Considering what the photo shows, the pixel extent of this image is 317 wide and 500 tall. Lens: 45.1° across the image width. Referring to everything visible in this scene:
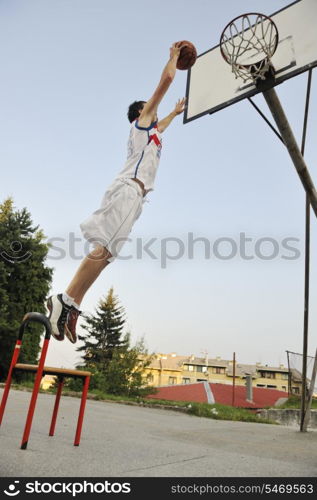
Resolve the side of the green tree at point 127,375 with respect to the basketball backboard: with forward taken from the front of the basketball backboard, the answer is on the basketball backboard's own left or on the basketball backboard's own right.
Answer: on the basketball backboard's own right

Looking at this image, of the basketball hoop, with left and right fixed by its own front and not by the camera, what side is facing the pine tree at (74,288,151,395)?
right

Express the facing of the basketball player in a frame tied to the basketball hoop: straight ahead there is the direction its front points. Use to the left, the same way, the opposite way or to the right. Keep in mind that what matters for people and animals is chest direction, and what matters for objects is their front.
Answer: the opposite way

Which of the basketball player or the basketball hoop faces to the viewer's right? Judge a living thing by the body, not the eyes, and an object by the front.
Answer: the basketball player

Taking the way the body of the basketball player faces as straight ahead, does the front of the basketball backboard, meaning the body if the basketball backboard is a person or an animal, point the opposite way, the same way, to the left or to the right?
the opposite way

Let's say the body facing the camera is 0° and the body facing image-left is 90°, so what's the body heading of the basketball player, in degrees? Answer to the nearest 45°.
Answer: approximately 270°

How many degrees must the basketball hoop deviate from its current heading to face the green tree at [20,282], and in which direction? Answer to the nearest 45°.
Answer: approximately 90° to its right

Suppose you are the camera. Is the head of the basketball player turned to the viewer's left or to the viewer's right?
to the viewer's right

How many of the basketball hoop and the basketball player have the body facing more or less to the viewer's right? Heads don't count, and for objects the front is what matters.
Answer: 1

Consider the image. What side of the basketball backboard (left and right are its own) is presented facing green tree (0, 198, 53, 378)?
right
